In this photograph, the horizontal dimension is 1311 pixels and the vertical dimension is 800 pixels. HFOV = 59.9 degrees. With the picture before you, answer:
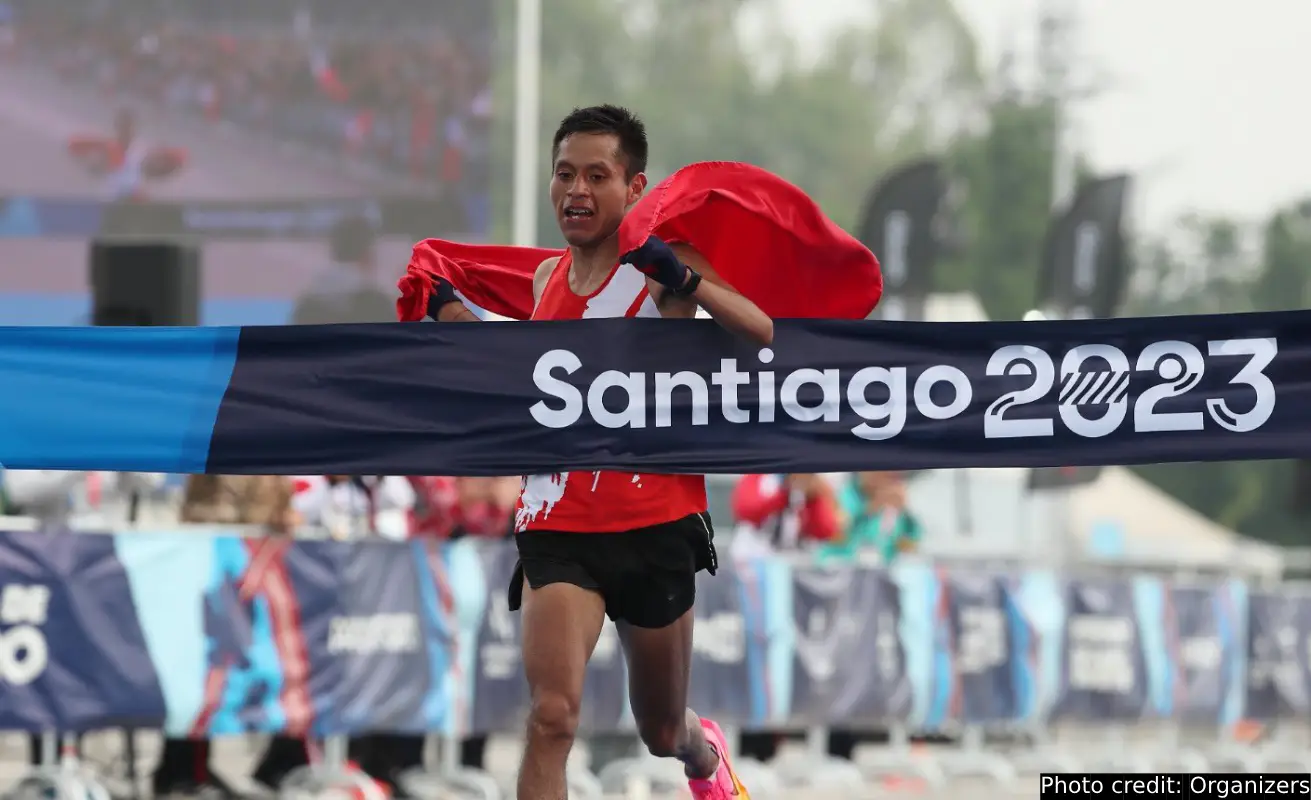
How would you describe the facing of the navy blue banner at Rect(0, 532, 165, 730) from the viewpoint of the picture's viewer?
facing the viewer

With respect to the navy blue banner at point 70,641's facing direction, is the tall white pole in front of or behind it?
behind

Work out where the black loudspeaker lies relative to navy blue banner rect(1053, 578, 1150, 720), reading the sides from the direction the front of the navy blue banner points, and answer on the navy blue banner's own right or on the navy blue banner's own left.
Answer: on the navy blue banner's own right

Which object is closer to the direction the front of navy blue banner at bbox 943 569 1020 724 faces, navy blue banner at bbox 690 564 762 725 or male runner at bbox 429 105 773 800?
the male runner

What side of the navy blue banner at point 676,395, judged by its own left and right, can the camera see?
front

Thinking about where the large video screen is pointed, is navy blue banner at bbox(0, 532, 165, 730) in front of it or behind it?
in front

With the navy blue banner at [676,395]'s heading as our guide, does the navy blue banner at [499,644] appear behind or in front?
behind

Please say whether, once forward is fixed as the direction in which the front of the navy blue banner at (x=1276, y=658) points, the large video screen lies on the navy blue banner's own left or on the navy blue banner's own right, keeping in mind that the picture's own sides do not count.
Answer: on the navy blue banner's own right

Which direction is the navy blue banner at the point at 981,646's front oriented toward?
toward the camera

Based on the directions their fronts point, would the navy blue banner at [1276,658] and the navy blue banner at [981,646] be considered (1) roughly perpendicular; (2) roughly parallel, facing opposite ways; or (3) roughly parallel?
roughly parallel

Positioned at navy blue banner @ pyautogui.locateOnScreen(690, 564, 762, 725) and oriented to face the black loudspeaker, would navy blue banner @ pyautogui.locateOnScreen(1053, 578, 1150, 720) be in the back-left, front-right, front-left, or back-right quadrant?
back-right

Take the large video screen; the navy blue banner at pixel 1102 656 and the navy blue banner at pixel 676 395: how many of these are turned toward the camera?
3
